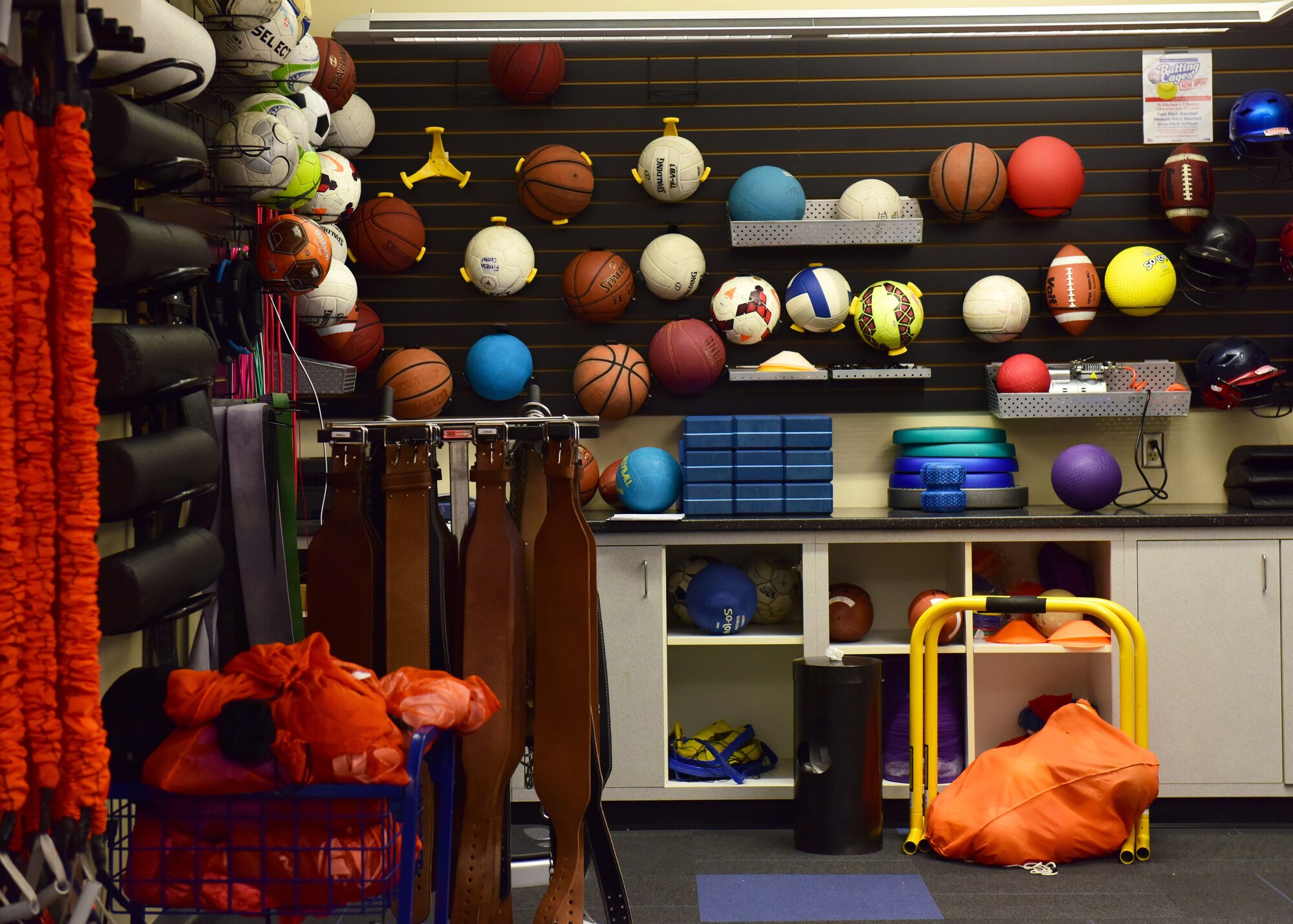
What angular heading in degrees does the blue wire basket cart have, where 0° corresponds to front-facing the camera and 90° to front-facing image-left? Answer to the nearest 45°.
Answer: approximately 90°

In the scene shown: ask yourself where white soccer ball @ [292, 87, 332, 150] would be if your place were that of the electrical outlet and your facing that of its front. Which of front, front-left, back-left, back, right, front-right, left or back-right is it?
front-right

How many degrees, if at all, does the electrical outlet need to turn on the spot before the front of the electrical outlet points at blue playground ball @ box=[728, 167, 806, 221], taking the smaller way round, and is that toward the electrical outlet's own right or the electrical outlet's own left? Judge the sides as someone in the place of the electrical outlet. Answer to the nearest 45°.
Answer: approximately 45° to the electrical outlet's own right

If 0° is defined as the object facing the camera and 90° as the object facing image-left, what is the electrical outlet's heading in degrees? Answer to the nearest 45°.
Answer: approximately 0°

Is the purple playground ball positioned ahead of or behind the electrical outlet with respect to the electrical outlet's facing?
ahead

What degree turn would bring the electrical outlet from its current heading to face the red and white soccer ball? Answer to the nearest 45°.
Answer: approximately 45° to its right

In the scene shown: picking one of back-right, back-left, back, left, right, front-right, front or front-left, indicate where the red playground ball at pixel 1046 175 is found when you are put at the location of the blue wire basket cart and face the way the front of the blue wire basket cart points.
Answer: back-right

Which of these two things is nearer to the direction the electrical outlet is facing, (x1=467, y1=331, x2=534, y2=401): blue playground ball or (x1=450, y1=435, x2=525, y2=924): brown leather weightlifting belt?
the brown leather weightlifting belt

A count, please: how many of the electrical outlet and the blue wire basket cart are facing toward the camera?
1

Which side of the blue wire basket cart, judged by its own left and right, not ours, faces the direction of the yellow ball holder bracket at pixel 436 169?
right
